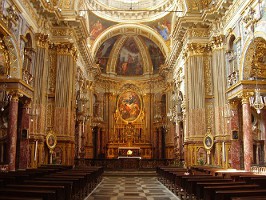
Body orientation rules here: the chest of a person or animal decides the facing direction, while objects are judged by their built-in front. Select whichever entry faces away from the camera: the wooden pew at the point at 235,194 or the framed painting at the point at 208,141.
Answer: the wooden pew

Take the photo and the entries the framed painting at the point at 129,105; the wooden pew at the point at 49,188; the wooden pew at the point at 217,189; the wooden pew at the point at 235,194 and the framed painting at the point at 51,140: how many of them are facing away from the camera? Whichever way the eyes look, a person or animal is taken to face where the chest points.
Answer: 3

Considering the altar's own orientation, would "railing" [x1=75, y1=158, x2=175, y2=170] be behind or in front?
in front

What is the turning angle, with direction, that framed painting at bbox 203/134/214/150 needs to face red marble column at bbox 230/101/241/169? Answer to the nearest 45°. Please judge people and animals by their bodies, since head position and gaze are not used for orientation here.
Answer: approximately 45° to its left

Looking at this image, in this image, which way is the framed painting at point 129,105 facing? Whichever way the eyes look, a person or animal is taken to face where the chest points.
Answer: toward the camera

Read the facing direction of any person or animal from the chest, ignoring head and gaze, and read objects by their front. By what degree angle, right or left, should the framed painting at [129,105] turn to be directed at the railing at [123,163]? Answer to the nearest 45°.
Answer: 0° — it already faces it

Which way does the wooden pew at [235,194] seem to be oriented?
away from the camera

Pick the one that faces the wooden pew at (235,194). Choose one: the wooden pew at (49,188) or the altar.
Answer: the altar

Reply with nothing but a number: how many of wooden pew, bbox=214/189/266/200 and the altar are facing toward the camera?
1

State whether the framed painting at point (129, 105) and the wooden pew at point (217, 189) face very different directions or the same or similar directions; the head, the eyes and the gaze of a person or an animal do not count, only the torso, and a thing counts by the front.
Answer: very different directions

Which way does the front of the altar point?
toward the camera

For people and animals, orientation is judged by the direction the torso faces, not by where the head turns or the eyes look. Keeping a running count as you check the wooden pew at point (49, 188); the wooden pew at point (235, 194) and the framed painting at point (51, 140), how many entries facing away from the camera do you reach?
2

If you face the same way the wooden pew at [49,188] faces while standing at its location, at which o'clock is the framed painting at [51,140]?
The framed painting is roughly at 12 o'clock from the wooden pew.

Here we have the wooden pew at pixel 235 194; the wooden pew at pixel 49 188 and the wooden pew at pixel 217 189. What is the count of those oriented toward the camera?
0

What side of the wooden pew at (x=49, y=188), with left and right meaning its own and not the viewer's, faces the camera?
back
